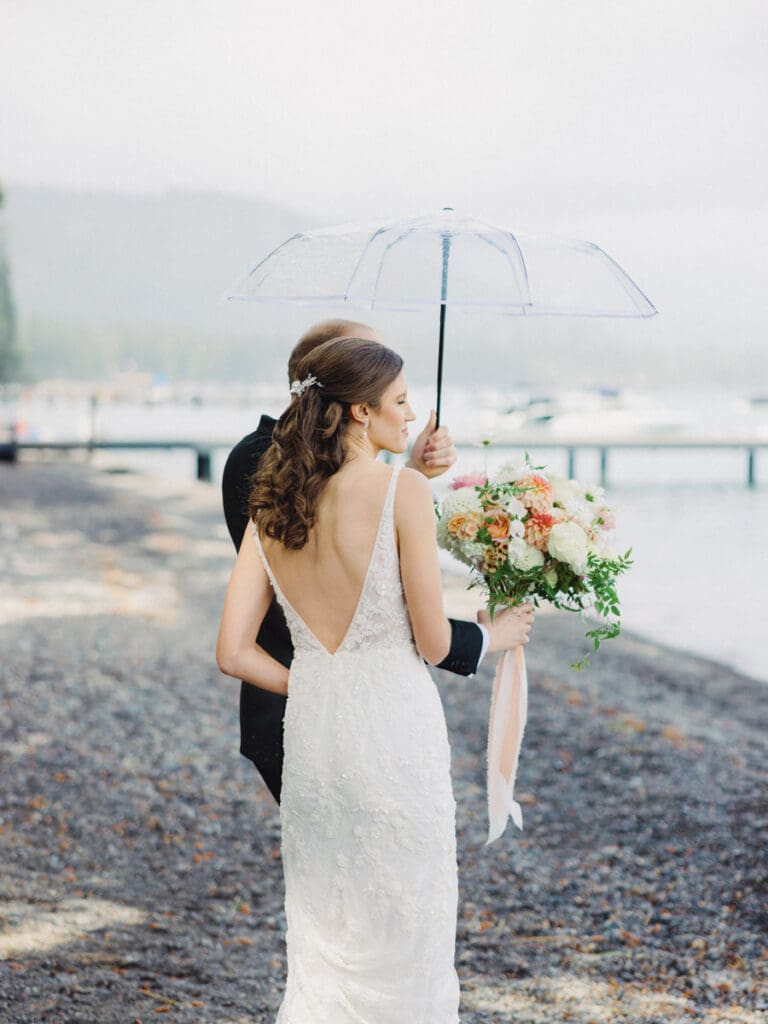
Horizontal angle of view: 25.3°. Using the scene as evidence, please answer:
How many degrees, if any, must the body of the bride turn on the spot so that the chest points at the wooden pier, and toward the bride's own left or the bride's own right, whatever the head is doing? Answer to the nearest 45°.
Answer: approximately 45° to the bride's own left

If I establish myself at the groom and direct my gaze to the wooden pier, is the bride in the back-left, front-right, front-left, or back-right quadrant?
back-right

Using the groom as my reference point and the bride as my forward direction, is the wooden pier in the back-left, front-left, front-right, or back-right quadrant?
back-left

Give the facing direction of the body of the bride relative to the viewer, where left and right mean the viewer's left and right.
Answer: facing away from the viewer and to the right of the viewer
